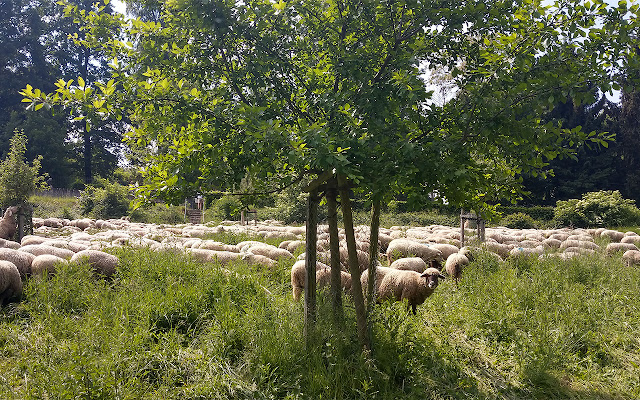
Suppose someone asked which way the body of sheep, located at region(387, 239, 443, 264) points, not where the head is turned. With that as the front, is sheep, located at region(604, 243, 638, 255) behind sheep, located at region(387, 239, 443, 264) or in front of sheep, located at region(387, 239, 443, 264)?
in front

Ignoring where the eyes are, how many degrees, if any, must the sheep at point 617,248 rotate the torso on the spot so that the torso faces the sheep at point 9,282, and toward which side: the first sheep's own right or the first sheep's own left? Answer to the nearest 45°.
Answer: approximately 45° to the first sheep's own left

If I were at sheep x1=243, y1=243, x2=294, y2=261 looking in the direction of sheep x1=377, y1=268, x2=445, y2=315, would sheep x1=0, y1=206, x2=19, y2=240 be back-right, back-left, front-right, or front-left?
back-right

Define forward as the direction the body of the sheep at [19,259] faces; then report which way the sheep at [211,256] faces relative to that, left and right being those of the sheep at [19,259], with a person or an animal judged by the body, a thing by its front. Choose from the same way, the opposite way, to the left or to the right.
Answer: the same way

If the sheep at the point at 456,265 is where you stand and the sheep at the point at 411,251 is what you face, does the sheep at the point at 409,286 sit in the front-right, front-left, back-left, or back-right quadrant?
back-left

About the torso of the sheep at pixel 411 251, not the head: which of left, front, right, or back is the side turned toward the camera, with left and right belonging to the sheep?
right

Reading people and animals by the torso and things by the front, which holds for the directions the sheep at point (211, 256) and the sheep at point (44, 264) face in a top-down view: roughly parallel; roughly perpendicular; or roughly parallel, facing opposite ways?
roughly parallel
